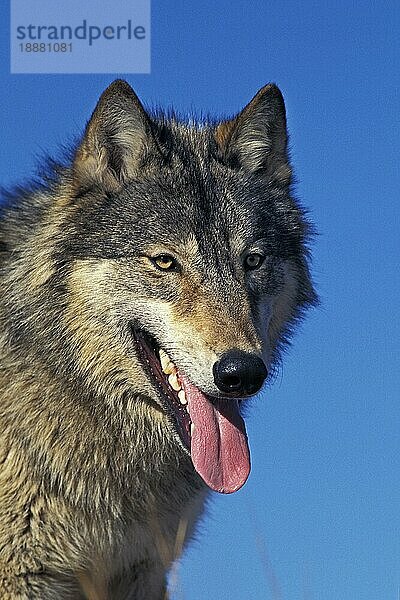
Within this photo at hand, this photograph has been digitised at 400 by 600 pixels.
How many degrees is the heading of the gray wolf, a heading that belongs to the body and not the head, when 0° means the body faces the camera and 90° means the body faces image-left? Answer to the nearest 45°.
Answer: approximately 315°
